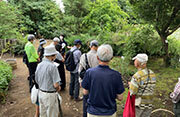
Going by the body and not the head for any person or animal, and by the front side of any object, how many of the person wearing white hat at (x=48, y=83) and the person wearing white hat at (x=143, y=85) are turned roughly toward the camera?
0

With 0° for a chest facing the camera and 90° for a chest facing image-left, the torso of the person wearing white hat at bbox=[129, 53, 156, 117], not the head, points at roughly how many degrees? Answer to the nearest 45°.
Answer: approximately 135°

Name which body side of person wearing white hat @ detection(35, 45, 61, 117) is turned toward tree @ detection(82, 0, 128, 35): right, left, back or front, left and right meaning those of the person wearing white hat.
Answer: front

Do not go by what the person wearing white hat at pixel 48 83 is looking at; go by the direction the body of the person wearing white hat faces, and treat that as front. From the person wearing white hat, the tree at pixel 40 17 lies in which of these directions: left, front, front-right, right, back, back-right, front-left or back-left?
front-left

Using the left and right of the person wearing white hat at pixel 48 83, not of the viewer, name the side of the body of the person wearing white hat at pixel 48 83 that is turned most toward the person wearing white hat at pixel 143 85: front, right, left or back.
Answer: right

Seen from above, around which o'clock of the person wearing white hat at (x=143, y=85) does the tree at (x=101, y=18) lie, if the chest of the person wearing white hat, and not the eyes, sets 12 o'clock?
The tree is roughly at 1 o'clock from the person wearing white hat.

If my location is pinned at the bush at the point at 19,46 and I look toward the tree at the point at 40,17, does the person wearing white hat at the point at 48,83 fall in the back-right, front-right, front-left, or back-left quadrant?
back-right

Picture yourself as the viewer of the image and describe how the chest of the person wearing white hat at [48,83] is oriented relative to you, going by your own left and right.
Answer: facing away from the viewer and to the right of the viewer

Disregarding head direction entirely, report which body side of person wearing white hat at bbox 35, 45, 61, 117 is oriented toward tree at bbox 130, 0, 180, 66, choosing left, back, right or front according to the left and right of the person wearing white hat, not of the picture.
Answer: front
